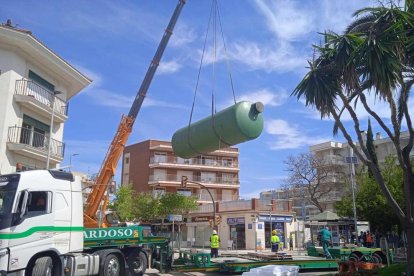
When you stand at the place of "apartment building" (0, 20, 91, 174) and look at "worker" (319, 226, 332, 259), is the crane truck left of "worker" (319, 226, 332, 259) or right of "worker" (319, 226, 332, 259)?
right

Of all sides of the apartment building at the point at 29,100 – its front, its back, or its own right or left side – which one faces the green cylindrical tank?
front

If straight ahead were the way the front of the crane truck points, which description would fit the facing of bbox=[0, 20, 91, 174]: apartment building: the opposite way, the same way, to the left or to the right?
to the left

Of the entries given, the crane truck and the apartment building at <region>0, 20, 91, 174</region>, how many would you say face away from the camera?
0

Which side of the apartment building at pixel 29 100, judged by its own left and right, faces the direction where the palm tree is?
front

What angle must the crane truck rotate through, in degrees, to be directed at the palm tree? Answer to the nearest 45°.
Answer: approximately 135° to its left

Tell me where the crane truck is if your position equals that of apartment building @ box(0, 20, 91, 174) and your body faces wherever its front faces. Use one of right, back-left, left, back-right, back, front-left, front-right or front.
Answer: front-right

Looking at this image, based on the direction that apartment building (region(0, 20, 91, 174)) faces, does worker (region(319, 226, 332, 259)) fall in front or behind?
in front
